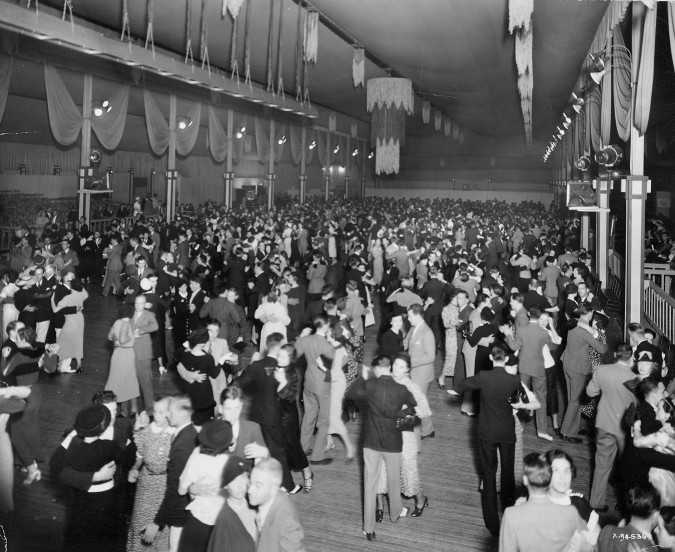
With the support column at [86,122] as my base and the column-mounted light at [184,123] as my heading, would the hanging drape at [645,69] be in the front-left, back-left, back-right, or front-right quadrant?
back-right

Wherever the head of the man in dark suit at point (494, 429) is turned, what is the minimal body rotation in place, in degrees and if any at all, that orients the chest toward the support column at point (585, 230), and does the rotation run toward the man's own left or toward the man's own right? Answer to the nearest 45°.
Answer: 0° — they already face it

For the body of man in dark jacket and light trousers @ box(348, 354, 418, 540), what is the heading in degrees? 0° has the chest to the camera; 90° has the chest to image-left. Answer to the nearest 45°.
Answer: approximately 180°

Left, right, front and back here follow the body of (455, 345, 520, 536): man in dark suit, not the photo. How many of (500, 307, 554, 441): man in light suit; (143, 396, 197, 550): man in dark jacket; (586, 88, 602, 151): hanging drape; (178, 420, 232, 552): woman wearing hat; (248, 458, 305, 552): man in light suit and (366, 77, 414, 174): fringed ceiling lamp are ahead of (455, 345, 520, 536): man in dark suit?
3

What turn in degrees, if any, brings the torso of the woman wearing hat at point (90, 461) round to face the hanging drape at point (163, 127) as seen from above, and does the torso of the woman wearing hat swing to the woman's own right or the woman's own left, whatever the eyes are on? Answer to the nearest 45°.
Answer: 0° — they already face it

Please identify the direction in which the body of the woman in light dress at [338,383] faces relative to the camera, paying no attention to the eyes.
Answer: to the viewer's left

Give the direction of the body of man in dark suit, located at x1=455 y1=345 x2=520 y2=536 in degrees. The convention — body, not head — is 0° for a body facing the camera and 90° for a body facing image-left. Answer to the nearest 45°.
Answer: approximately 180°
